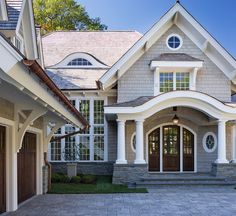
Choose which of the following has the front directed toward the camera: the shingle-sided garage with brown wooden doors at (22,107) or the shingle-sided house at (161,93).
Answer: the shingle-sided house at (161,93)

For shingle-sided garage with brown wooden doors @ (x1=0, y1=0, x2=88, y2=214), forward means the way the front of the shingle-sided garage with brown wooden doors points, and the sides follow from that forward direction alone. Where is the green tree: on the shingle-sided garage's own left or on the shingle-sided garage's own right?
on the shingle-sided garage's own left

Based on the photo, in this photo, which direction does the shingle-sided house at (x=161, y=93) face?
toward the camera

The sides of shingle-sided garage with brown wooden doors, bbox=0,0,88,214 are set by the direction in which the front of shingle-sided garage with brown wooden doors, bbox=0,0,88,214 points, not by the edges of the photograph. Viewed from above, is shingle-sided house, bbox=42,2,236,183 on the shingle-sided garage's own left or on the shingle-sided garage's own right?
on the shingle-sided garage's own left

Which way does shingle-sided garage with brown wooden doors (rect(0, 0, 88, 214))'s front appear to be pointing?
to the viewer's right

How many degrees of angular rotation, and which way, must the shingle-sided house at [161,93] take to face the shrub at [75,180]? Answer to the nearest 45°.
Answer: approximately 45° to its right

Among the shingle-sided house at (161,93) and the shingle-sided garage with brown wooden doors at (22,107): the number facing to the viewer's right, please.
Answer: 1

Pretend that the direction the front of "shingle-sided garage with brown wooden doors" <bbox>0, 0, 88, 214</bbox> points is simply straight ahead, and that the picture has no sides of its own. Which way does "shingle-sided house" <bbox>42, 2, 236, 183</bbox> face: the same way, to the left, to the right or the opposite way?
to the right
